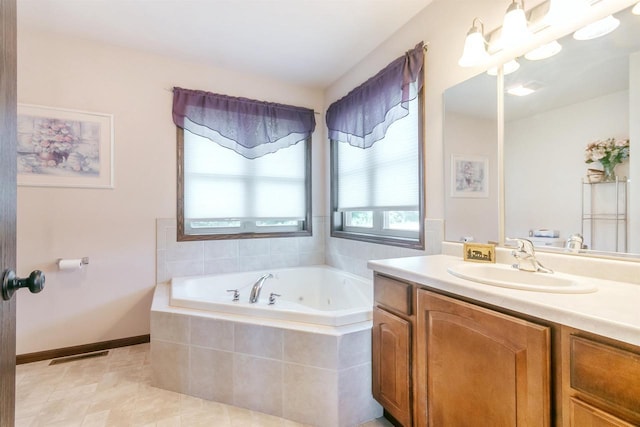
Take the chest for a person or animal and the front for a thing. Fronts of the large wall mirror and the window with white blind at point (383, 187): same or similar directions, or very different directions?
same or similar directions

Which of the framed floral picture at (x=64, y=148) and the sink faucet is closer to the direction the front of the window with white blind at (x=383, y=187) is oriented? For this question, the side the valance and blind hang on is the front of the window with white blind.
the framed floral picture

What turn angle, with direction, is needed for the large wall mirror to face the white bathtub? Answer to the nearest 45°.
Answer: approximately 45° to its right

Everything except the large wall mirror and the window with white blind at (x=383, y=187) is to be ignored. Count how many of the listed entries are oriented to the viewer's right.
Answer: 0

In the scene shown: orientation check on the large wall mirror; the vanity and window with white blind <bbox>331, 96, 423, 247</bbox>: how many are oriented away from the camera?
0

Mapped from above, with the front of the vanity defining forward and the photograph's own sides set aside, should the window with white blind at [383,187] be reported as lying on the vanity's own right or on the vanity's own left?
on the vanity's own right

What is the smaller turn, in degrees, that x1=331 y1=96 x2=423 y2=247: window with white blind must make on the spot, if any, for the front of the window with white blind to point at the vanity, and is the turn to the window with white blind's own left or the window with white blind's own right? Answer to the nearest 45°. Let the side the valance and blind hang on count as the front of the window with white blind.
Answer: approximately 45° to the window with white blind's own left

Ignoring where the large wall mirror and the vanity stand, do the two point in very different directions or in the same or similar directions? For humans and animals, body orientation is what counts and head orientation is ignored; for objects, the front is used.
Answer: same or similar directions

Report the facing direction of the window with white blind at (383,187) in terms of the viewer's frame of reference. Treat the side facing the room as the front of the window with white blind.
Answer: facing the viewer and to the left of the viewer

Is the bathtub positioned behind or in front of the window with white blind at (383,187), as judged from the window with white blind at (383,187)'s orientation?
in front

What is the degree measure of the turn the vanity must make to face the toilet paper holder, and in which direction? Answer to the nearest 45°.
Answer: approximately 45° to its right

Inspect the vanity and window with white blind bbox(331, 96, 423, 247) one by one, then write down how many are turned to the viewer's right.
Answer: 0

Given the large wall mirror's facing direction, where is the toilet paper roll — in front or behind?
in front
